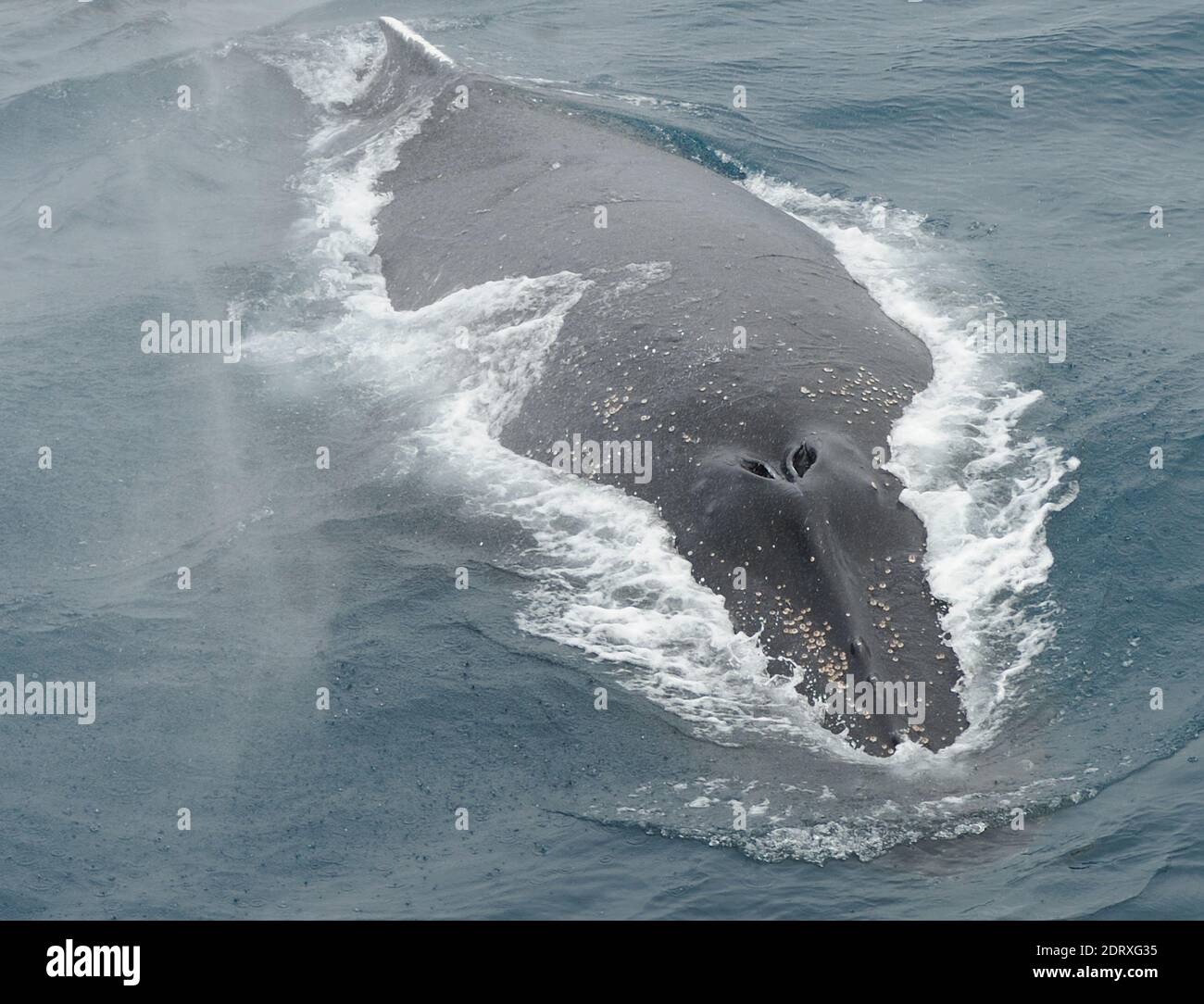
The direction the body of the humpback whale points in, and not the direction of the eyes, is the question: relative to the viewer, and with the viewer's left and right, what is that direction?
facing the viewer and to the right of the viewer
